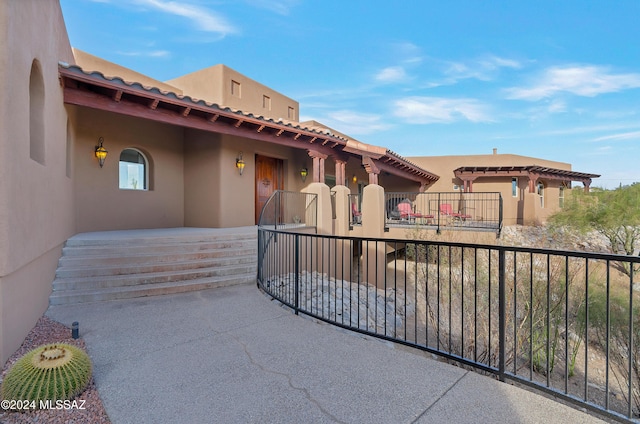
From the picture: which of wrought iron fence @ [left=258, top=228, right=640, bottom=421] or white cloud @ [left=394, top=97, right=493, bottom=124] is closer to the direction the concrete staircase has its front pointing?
the wrought iron fence

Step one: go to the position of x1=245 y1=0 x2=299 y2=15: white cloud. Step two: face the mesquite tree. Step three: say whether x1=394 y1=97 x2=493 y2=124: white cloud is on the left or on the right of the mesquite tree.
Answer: left

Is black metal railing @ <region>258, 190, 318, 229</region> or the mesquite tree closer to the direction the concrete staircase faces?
the mesquite tree

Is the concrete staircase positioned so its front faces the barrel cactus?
yes

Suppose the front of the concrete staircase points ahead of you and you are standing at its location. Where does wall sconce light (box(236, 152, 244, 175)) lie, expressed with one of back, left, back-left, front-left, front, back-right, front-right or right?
back-left

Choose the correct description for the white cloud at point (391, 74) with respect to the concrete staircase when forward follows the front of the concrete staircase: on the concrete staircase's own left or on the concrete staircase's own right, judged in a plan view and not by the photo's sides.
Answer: on the concrete staircase's own left

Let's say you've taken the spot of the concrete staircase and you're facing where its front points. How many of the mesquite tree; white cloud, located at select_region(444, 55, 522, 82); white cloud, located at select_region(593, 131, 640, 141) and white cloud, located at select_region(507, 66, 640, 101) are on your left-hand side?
4

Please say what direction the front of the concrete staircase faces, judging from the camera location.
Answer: facing the viewer

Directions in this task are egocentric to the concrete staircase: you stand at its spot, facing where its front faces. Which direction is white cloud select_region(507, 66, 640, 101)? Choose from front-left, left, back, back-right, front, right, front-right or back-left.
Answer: left

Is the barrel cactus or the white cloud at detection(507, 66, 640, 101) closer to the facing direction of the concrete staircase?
the barrel cactus

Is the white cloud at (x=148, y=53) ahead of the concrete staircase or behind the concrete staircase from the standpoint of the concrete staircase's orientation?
behind
